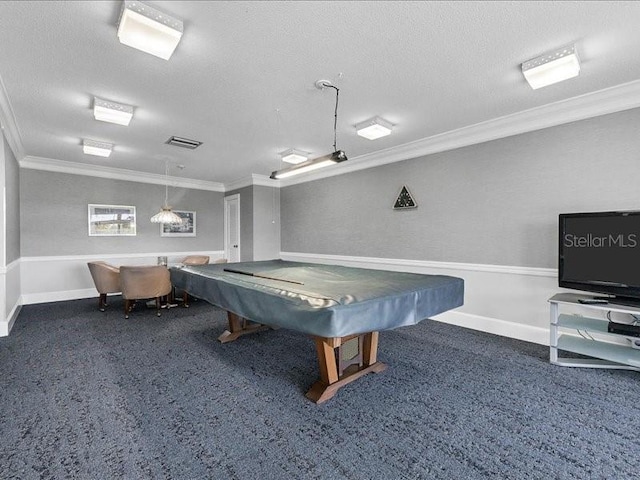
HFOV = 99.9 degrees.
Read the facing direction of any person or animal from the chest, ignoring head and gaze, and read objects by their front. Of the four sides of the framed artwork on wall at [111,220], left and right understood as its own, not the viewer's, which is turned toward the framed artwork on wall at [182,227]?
left

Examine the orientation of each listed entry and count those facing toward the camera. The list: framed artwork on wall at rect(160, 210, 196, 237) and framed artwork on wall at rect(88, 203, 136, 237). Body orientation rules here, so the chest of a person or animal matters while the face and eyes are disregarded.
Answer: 2

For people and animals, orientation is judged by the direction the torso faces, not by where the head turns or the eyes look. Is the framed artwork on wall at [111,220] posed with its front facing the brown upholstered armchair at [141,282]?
yes

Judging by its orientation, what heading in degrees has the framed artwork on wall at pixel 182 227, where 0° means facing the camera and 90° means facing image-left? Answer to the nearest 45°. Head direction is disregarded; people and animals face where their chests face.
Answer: approximately 0°

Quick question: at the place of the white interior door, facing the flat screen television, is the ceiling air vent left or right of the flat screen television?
right

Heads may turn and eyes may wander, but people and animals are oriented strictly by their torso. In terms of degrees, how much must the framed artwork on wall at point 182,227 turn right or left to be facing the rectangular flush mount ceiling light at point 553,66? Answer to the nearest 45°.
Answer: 0° — it already faces it

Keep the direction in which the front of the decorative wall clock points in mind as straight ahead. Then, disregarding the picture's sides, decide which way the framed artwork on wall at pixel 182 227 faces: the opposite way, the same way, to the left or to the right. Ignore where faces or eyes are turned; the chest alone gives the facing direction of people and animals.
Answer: to the left

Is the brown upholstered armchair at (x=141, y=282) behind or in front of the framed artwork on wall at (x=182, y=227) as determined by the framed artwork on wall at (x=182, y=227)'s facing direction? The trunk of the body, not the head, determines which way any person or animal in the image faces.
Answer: in front

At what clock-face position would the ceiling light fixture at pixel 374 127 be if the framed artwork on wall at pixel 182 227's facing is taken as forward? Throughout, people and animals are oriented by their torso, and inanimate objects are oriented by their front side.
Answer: The ceiling light fixture is roughly at 11 o'clock from the framed artwork on wall.

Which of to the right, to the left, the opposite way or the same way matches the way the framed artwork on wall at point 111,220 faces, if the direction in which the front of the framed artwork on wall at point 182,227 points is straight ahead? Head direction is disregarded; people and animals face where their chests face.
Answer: the same way

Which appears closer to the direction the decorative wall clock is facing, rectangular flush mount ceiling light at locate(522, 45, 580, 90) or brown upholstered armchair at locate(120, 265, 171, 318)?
the brown upholstered armchair

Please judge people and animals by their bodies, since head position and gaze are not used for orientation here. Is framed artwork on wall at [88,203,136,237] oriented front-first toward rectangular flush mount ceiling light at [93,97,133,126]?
yes

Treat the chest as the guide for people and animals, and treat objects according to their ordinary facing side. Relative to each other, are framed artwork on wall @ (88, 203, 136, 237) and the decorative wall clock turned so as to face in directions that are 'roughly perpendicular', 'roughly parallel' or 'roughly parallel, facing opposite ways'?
roughly perpendicular

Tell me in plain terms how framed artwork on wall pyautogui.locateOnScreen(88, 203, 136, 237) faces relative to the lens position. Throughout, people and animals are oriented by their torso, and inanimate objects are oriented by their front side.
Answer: facing the viewer

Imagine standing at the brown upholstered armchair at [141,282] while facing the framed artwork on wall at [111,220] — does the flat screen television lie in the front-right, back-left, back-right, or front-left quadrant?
back-right

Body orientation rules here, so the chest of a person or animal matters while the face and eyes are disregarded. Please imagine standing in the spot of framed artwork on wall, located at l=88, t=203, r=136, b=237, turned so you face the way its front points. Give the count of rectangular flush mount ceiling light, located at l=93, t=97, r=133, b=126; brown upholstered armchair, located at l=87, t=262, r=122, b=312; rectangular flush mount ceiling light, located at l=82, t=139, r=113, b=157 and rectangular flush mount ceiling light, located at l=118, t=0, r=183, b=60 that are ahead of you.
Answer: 4

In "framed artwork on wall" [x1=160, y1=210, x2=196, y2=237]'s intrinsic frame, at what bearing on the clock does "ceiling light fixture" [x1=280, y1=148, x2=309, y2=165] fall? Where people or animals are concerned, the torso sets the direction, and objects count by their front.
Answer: The ceiling light fixture is roughly at 11 o'clock from the framed artwork on wall.

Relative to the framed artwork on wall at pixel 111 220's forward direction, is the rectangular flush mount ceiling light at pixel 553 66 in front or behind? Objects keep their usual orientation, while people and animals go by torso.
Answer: in front

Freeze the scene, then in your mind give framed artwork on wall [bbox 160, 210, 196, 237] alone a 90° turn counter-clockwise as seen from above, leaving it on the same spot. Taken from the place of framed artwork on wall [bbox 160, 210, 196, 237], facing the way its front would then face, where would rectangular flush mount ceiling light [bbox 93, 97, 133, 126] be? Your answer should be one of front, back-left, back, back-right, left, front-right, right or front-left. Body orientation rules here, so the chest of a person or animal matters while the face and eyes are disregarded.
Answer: right

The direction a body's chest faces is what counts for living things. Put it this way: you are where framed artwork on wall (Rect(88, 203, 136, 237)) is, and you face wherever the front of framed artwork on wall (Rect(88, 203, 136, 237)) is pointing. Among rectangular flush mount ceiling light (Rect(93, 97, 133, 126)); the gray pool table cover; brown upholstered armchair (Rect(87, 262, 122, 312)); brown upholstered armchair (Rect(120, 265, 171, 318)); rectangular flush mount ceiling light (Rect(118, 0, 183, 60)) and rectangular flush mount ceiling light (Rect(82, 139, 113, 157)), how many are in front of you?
6
